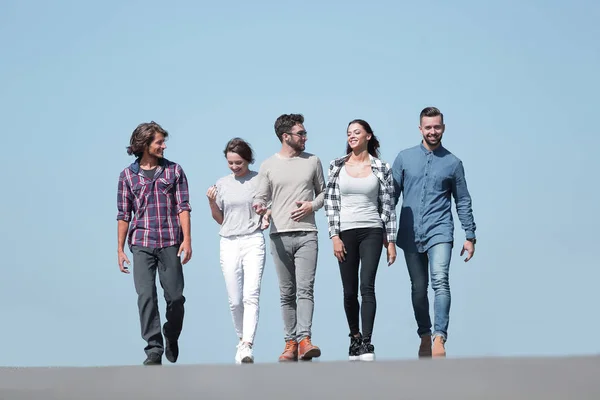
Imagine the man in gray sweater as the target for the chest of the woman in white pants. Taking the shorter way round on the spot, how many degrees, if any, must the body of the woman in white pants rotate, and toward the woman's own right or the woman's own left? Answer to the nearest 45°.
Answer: approximately 45° to the woman's own left

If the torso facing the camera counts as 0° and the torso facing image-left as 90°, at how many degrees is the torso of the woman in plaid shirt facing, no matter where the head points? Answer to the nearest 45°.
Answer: approximately 0°

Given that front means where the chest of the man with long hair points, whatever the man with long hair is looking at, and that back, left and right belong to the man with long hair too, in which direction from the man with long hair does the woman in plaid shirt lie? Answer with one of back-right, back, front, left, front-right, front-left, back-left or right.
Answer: left

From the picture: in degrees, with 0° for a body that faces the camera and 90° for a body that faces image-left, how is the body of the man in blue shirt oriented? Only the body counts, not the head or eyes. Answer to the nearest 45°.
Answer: approximately 0°

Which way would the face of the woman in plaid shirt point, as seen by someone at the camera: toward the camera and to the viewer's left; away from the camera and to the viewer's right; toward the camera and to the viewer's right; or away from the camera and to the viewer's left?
toward the camera and to the viewer's left

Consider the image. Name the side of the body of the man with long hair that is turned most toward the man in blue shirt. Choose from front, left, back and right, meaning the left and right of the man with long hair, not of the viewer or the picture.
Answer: left

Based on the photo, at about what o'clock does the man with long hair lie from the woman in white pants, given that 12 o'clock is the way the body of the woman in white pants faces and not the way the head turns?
The man with long hair is roughly at 2 o'clock from the woman in white pants.

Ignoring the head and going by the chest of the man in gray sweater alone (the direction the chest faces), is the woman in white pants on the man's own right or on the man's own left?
on the man's own right

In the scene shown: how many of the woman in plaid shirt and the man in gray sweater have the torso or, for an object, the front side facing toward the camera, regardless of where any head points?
2

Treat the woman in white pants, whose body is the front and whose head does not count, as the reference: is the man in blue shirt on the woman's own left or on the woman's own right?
on the woman's own left
